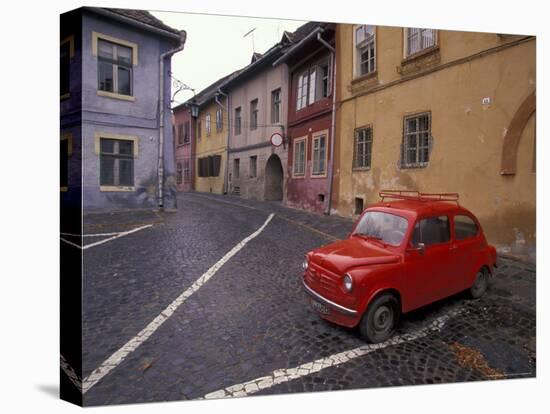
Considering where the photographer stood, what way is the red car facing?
facing the viewer and to the left of the viewer
